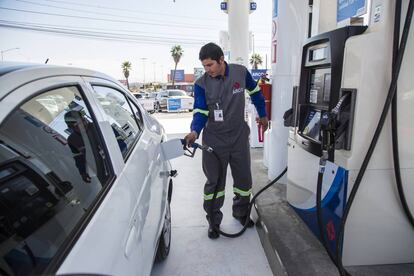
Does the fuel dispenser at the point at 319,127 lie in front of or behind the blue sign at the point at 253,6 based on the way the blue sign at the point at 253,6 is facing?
in front

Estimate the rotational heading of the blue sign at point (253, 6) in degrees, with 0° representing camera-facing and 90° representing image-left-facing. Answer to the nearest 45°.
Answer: approximately 0°

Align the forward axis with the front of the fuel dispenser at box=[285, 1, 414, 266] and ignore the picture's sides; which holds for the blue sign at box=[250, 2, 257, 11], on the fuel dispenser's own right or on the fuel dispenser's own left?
on the fuel dispenser's own right

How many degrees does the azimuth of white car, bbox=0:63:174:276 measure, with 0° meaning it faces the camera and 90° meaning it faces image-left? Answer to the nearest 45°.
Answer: approximately 45°

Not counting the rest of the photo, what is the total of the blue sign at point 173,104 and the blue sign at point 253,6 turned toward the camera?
2

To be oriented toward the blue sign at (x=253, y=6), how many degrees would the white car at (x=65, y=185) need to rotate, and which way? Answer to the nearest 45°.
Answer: approximately 180°

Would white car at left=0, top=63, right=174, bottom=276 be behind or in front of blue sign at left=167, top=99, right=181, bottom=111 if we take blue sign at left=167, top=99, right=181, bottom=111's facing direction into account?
in front

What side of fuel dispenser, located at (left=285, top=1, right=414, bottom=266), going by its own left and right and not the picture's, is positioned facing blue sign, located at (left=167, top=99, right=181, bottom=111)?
right

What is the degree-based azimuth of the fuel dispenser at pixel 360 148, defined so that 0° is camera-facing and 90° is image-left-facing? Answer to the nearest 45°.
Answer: approximately 45°
